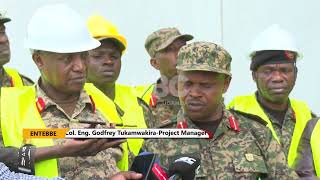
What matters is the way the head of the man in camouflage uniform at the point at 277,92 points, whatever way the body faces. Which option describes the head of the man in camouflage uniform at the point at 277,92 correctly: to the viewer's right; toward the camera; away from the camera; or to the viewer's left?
toward the camera

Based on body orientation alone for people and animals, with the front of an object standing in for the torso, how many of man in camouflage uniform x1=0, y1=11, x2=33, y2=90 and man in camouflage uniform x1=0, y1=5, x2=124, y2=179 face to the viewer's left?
0

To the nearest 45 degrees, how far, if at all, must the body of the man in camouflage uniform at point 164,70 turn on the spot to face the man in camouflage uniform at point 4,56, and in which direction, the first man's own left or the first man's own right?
approximately 90° to the first man's own right

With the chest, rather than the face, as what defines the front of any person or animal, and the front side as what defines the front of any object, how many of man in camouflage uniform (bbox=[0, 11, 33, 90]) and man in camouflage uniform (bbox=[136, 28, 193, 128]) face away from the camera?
0

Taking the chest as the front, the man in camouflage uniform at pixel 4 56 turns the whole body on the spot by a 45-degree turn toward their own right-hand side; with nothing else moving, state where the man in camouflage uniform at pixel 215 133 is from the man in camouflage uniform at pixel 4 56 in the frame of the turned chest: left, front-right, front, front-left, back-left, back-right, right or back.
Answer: front-left

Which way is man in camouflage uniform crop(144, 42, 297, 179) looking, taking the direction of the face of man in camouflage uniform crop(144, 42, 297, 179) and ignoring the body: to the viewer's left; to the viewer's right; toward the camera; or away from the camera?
toward the camera

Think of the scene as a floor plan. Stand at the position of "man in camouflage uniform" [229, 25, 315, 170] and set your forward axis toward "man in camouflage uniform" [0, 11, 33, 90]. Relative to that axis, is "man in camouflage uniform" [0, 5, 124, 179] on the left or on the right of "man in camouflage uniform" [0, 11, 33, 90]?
left

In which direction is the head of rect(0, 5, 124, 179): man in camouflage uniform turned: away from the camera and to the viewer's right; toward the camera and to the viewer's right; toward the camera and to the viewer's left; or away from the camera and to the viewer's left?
toward the camera and to the viewer's right

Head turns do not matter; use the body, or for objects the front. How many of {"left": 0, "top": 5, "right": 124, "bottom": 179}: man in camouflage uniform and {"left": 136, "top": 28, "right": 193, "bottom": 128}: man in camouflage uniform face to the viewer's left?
0

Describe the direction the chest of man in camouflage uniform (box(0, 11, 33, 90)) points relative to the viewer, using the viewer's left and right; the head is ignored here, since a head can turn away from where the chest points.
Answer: facing the viewer and to the right of the viewer

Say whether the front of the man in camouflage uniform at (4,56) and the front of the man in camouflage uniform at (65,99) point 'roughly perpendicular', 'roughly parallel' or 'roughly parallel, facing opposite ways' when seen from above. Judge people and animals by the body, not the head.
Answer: roughly parallel

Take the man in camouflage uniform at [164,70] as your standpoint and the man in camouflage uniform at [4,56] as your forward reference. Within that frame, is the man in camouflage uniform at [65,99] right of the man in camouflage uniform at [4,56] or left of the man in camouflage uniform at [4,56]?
left

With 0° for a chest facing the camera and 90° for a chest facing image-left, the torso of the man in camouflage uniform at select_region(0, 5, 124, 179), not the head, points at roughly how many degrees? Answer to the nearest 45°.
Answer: approximately 315°
